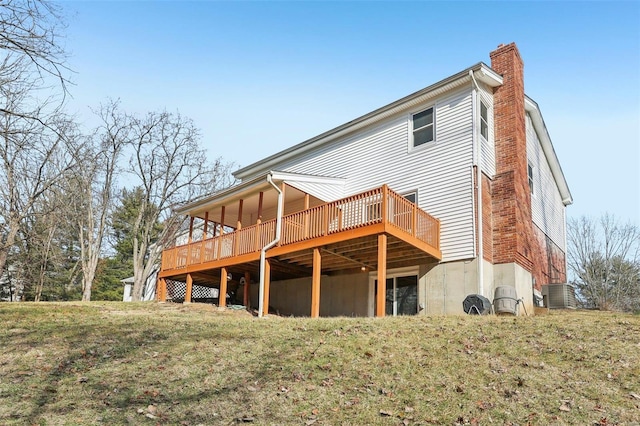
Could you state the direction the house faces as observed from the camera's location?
facing away from the viewer and to the right of the viewer
